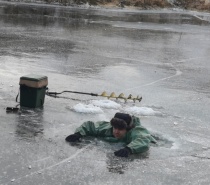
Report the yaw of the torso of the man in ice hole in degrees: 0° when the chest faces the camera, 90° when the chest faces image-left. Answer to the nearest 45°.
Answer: approximately 45°
